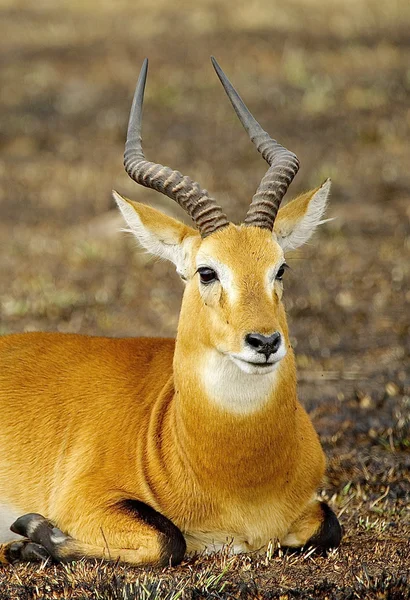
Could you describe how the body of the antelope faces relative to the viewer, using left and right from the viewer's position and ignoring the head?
facing the viewer and to the right of the viewer
